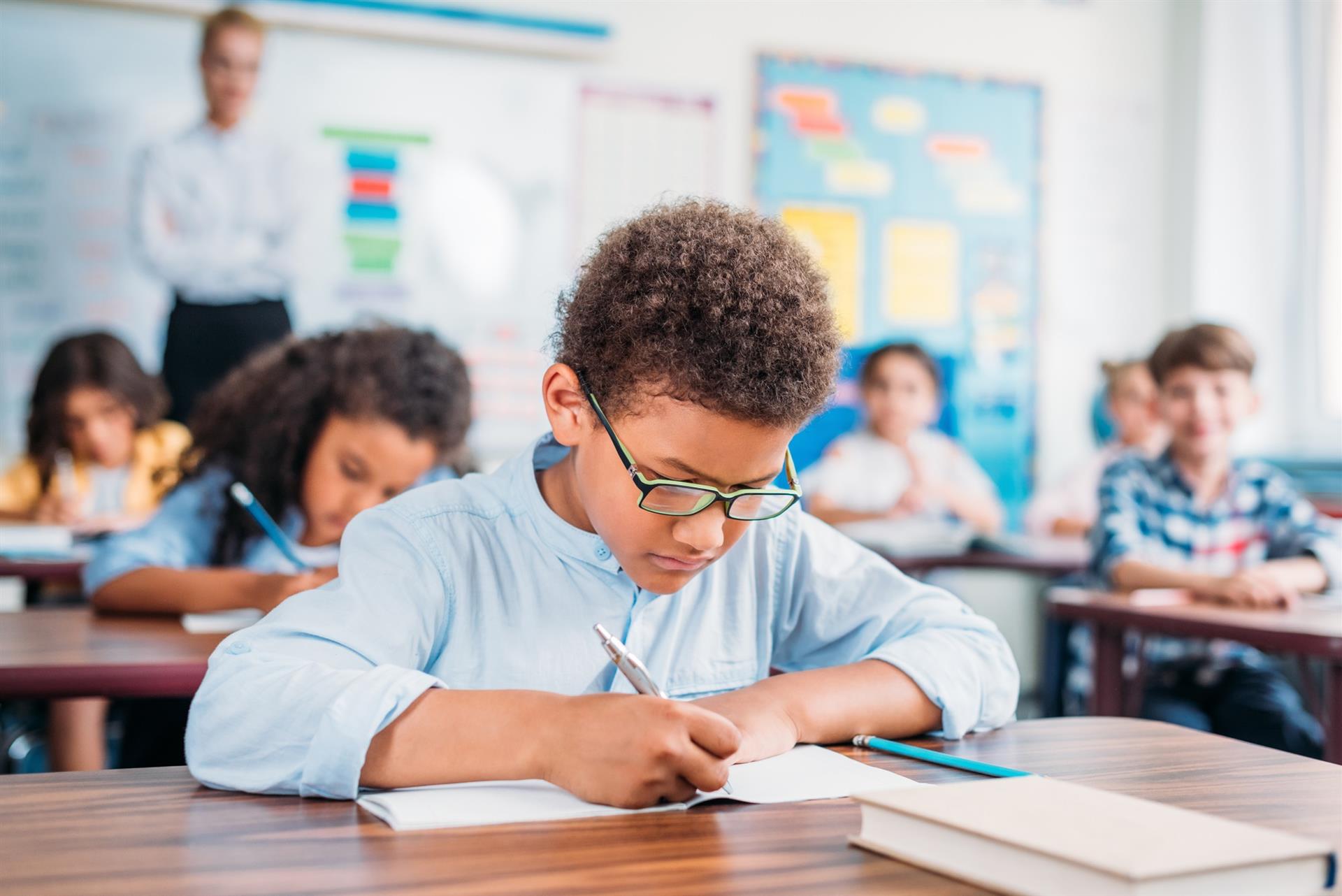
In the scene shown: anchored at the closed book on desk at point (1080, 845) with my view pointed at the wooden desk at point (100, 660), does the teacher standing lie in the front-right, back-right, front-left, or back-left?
front-right

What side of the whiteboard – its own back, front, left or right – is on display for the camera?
front

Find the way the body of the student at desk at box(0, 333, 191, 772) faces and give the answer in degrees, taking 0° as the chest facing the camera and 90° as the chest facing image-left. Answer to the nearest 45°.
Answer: approximately 0°

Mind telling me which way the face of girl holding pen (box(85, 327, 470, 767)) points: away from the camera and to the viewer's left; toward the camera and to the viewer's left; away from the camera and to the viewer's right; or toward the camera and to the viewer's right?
toward the camera and to the viewer's right

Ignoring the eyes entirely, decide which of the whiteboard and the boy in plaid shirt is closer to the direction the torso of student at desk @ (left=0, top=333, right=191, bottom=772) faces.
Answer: the boy in plaid shirt

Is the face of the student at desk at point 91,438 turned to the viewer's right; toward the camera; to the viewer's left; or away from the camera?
toward the camera

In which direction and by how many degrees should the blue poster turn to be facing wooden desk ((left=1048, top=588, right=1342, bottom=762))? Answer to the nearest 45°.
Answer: approximately 45° to its right

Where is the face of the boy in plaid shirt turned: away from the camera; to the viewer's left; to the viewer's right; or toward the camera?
toward the camera

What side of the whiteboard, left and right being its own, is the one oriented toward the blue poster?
left

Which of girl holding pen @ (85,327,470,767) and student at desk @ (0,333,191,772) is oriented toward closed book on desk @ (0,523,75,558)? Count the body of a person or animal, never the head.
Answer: the student at desk

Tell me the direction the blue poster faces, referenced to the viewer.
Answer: facing the viewer and to the right of the viewer

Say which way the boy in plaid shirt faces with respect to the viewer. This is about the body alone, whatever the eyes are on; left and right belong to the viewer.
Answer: facing the viewer

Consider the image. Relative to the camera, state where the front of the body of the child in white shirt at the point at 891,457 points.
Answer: toward the camera

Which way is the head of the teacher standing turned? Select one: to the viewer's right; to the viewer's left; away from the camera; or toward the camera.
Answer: toward the camera
